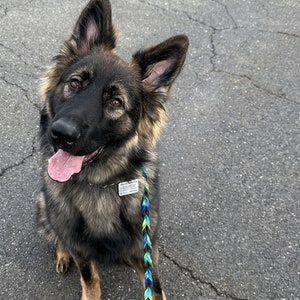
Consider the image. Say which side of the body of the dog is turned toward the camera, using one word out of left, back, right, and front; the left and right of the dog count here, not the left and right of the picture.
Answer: front
